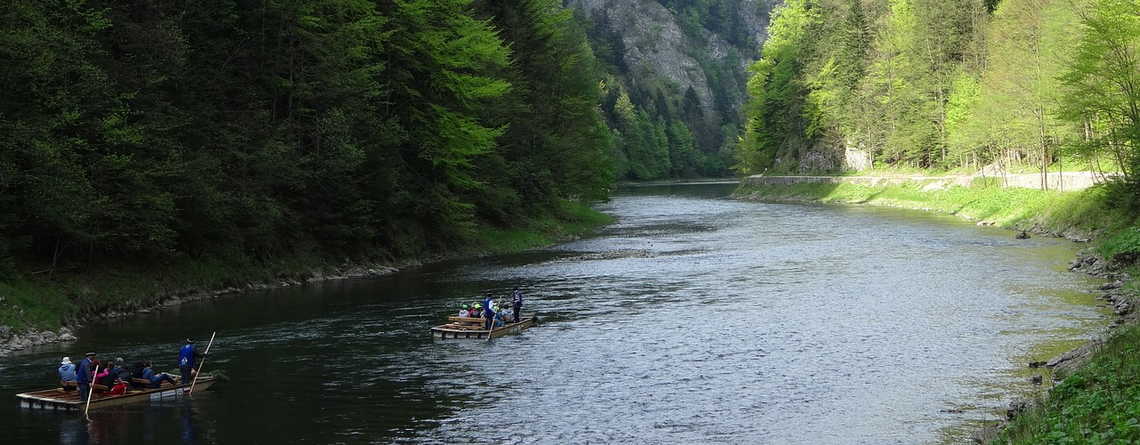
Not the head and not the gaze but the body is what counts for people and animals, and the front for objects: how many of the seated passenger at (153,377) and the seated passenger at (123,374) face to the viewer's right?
2

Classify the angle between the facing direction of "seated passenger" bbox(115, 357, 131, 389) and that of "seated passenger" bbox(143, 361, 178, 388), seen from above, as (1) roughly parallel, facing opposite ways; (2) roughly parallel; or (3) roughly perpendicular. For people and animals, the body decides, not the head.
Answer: roughly parallel

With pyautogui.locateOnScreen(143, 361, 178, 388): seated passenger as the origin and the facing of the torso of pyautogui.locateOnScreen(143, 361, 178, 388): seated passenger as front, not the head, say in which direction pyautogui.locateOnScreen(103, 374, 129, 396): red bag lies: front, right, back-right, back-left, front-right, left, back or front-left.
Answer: back-right

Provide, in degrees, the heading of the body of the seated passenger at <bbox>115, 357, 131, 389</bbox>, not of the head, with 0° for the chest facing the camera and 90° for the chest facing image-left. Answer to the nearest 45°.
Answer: approximately 270°

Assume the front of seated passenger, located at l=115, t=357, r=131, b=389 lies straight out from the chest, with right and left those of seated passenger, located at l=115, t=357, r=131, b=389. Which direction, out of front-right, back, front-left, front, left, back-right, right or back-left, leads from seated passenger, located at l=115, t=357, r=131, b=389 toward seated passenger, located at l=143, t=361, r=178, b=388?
front

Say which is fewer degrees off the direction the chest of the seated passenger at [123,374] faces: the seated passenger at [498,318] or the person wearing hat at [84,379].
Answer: the seated passenger

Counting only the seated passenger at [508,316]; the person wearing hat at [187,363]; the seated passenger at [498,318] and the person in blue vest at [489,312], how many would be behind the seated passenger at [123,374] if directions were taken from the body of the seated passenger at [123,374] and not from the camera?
0

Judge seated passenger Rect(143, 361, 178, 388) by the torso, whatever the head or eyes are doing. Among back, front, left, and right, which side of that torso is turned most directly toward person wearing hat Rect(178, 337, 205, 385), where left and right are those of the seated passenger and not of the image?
front
